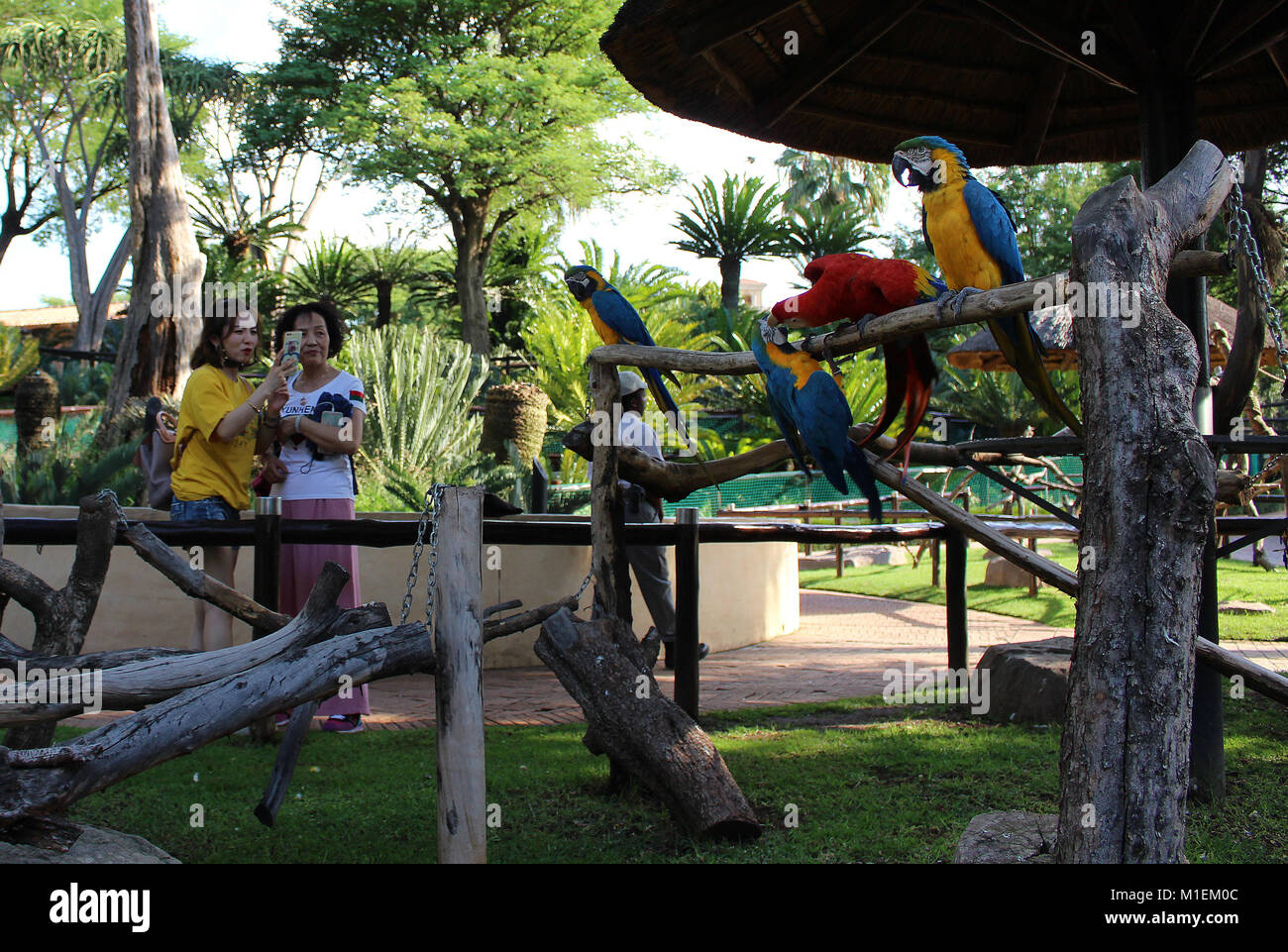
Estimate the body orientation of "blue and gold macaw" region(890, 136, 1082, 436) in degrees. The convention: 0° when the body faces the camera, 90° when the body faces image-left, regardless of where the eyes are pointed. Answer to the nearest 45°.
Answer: approximately 45°

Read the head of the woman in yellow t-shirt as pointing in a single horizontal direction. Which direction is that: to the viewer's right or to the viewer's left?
to the viewer's right

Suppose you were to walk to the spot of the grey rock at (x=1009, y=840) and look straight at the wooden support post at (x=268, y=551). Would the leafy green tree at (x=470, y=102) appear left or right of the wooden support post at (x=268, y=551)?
right

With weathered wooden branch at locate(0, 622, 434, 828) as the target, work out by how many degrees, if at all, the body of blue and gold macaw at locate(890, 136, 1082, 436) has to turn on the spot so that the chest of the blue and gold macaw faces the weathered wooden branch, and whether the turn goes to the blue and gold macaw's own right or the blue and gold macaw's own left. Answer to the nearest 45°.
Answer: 0° — it already faces it

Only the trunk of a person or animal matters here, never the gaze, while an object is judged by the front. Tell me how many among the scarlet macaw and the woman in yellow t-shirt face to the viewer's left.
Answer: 1

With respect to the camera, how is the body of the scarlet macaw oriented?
to the viewer's left

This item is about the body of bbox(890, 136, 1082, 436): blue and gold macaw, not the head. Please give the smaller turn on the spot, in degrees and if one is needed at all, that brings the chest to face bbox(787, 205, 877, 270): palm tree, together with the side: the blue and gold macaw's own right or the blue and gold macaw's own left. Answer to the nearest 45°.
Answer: approximately 135° to the blue and gold macaw's own right

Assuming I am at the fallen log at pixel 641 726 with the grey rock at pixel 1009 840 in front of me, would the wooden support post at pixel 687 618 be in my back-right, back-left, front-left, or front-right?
back-left
